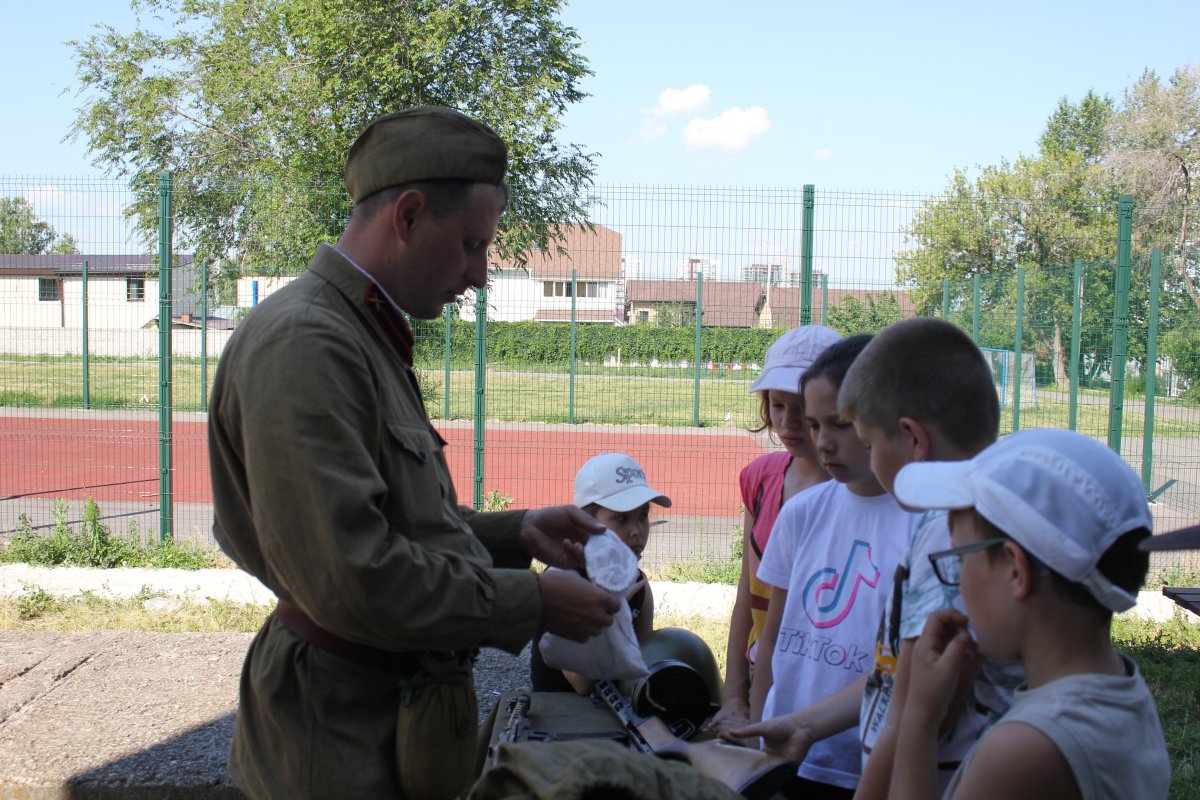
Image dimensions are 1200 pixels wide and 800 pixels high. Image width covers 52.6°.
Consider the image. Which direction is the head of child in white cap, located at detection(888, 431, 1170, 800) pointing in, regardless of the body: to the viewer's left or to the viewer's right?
to the viewer's left

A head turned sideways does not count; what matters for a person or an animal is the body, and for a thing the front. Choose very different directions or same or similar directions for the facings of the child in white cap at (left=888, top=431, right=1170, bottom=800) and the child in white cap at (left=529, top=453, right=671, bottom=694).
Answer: very different directions

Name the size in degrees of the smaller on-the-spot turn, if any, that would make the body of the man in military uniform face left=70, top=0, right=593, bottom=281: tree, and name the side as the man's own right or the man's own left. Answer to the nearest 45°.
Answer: approximately 90° to the man's own left

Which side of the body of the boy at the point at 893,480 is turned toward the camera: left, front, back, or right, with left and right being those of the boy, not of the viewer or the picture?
left

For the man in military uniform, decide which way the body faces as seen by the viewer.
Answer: to the viewer's right

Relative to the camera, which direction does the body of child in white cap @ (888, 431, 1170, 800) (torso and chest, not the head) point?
to the viewer's left

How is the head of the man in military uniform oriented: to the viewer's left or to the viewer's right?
to the viewer's right

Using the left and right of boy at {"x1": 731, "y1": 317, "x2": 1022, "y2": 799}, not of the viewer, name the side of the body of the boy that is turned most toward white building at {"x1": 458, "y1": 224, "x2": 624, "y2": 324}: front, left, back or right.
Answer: right

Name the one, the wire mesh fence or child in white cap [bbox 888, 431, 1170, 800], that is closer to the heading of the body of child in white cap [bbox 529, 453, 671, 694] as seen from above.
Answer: the child in white cap

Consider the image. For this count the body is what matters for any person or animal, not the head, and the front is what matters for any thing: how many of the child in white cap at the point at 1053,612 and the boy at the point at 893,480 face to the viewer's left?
2

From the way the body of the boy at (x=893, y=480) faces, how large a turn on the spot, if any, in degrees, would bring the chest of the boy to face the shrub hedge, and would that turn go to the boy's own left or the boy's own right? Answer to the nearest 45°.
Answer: approximately 90° to the boy's own right
